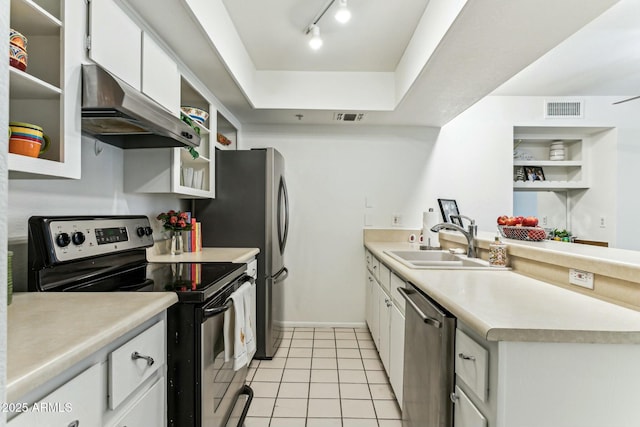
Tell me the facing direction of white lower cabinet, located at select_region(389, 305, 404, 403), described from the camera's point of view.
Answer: facing to the left of the viewer

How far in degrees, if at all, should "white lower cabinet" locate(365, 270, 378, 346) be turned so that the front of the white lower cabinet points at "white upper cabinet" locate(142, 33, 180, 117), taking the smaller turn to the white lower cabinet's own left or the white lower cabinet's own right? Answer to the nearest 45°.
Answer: approximately 45° to the white lower cabinet's own left

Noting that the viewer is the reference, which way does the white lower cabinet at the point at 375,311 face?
facing to the left of the viewer

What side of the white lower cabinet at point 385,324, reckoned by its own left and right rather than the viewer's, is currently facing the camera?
left

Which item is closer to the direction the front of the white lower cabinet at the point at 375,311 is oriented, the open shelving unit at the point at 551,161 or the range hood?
the range hood

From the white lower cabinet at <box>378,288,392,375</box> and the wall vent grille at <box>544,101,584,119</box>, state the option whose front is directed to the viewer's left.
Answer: the white lower cabinet

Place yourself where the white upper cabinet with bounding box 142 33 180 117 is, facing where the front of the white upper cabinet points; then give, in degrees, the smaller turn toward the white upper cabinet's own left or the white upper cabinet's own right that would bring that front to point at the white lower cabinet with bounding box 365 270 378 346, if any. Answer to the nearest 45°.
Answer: approximately 45° to the white upper cabinet's own left

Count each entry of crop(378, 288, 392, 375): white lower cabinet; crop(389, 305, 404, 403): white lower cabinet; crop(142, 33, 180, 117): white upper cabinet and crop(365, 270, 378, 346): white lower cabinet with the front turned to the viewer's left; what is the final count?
3

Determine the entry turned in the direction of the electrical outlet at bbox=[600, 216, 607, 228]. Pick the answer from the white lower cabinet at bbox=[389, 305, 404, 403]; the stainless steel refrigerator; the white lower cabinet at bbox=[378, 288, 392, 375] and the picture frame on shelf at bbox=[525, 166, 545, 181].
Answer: the stainless steel refrigerator
